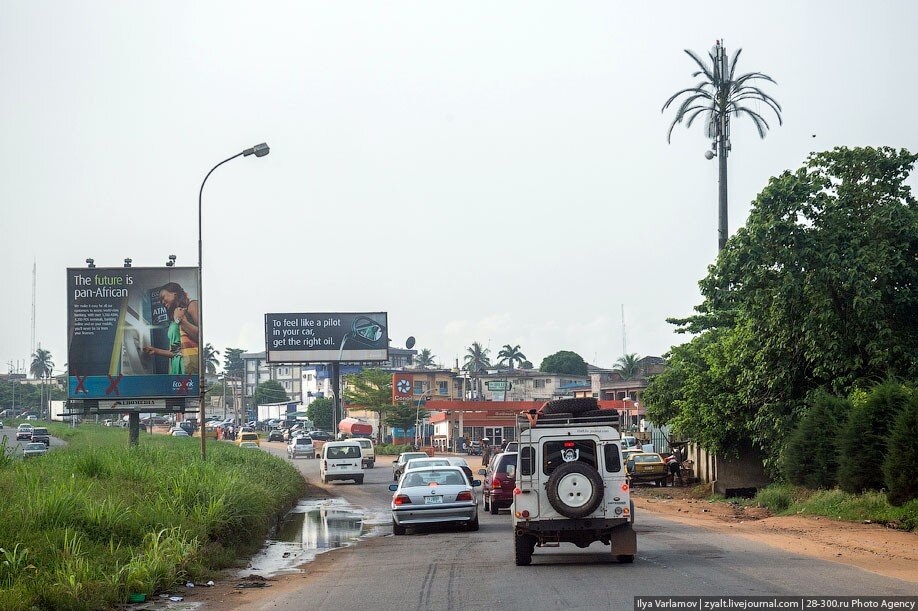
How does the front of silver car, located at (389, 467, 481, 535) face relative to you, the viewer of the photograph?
facing away from the viewer

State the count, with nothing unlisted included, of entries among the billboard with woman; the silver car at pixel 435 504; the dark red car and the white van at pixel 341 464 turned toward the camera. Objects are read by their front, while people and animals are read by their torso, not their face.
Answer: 1

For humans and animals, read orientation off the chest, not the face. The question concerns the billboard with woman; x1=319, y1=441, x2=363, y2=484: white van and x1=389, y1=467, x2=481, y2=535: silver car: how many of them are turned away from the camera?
2

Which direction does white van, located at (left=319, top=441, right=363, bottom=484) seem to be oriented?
away from the camera

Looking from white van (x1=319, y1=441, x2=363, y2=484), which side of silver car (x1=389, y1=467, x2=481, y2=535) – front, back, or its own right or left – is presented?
front

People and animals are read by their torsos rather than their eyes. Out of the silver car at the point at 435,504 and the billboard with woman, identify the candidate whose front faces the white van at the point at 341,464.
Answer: the silver car

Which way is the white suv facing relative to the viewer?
away from the camera

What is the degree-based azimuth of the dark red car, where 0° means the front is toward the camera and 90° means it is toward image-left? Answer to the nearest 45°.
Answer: approximately 180°

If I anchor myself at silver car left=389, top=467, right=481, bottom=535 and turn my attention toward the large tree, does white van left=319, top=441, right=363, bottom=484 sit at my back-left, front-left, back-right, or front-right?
front-left

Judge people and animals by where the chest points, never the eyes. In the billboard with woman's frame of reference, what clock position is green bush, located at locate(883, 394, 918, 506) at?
The green bush is roughly at 11 o'clock from the billboard with woman.

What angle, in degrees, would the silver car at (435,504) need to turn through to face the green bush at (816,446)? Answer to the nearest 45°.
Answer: approximately 45° to its right

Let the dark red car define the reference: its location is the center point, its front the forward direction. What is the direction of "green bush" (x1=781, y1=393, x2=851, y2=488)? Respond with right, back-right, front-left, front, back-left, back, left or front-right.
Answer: right

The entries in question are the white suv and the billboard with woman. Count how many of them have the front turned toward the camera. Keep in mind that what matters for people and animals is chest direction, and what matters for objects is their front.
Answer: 1

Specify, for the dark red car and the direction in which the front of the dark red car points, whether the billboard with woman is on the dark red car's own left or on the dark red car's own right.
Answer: on the dark red car's own left

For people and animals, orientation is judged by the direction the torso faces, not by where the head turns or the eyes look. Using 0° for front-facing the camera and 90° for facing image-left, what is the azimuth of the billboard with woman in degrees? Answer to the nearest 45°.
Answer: approximately 0°

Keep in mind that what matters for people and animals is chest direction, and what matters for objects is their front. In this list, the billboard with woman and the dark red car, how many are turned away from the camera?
1
